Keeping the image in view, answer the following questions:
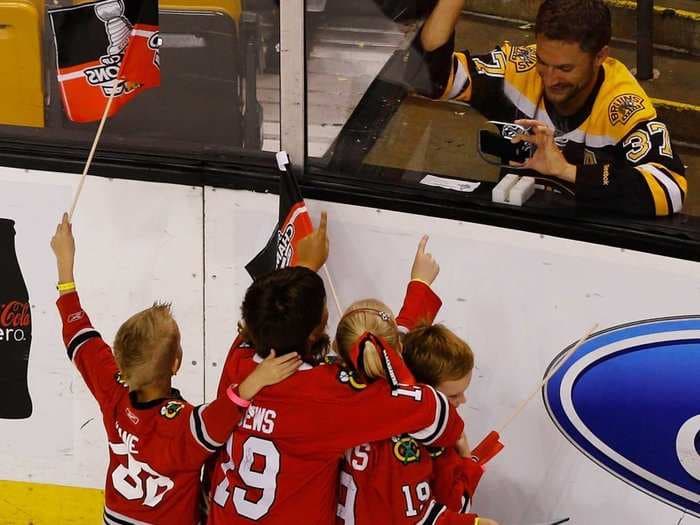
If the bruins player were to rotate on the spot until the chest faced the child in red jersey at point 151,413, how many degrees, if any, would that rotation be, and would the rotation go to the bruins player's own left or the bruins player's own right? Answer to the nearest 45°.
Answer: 0° — they already face them

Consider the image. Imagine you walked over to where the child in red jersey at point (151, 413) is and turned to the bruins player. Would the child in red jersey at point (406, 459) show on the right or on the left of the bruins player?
right

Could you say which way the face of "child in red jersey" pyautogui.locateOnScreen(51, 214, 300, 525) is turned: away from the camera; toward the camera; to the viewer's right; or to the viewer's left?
away from the camera

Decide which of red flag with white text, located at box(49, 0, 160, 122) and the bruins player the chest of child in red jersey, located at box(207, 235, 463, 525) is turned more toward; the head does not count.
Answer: the bruins player

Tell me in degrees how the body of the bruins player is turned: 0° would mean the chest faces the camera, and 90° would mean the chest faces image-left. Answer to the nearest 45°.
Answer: approximately 45°

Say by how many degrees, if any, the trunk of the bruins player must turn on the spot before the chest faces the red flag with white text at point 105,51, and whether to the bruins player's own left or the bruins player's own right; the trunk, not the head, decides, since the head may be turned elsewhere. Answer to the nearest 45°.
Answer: approximately 45° to the bruins player's own right

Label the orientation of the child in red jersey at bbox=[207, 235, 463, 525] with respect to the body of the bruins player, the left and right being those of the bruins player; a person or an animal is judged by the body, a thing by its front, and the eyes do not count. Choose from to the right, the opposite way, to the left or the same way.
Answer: the opposite way

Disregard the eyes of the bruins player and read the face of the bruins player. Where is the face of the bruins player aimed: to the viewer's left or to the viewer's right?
to the viewer's left

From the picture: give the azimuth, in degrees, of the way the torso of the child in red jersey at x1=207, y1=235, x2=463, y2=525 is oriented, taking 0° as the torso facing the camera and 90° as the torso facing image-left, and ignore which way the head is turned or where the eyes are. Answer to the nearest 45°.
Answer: approximately 225°

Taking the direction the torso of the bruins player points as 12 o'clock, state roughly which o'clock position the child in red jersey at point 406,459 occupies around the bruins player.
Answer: The child in red jersey is roughly at 11 o'clock from the bruins player.

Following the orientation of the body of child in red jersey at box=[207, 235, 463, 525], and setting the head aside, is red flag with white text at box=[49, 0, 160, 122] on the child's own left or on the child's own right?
on the child's own left
